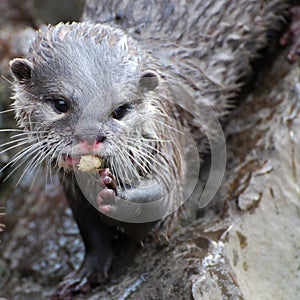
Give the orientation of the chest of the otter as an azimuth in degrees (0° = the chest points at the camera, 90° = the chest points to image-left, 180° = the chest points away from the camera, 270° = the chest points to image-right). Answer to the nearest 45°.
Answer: approximately 45°
